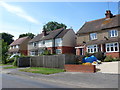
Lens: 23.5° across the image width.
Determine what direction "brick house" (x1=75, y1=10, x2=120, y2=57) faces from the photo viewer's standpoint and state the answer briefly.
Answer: facing the viewer and to the left of the viewer

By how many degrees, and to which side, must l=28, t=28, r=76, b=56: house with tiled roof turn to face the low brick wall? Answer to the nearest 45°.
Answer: approximately 45° to its left

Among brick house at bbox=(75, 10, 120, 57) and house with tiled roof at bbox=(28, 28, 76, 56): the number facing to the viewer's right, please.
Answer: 0

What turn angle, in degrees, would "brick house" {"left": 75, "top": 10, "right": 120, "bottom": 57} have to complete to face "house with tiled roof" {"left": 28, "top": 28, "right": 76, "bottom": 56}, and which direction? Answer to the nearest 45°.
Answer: approximately 90° to its right

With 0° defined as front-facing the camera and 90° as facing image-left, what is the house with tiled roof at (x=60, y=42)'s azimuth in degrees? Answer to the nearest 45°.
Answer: approximately 45°
